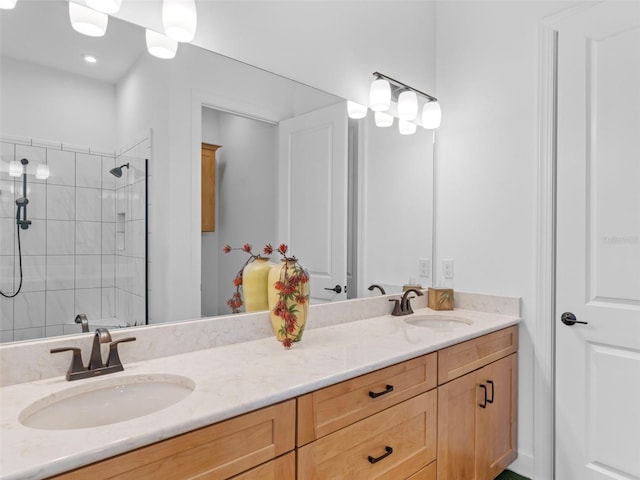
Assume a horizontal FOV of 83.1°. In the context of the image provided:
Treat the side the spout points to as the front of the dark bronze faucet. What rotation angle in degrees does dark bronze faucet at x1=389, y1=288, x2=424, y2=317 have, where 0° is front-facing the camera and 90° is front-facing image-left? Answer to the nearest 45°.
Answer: approximately 315°

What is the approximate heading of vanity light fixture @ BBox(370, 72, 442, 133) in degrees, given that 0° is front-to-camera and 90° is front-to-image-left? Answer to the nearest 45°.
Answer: approximately 315°

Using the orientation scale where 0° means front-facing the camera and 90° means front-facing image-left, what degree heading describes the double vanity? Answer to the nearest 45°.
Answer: approximately 315°
